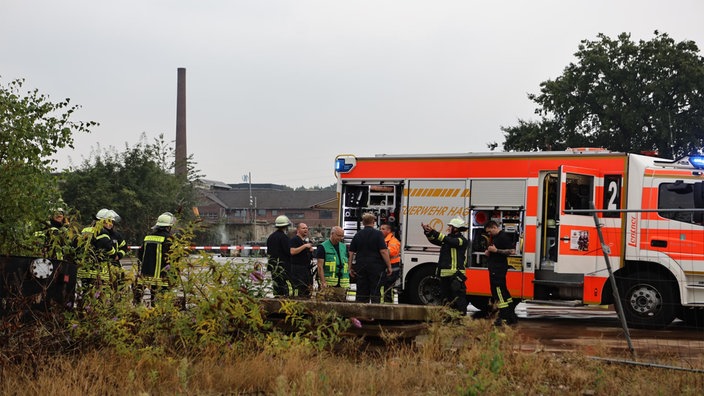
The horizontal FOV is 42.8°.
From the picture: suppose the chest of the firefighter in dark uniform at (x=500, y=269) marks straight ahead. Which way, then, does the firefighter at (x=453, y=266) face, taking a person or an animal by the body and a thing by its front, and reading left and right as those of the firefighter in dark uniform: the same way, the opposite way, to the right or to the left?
the same way

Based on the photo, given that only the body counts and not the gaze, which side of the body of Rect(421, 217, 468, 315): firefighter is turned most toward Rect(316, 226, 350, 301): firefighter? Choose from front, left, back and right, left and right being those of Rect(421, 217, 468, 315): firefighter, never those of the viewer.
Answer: front

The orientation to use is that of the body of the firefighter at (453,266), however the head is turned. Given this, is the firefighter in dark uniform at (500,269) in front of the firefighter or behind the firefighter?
behind

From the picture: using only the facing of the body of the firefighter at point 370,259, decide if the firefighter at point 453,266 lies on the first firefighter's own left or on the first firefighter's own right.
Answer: on the first firefighter's own right

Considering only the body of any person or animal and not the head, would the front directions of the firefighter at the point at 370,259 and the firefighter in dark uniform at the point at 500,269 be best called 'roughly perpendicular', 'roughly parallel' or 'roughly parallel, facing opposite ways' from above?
roughly perpendicular

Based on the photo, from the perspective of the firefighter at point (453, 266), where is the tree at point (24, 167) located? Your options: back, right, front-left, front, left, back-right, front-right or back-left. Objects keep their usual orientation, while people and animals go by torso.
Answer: front-left

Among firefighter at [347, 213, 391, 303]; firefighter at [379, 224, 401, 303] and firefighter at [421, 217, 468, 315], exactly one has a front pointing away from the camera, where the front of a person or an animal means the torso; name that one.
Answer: firefighter at [347, 213, 391, 303]

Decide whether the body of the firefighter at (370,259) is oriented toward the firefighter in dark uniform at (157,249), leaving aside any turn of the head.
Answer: no

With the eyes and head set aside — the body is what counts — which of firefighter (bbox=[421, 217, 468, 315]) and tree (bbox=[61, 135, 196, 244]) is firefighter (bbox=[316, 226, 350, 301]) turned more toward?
the firefighter

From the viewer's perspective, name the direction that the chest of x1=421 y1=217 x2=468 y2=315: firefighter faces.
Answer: to the viewer's left

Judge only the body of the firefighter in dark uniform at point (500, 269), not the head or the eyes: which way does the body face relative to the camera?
to the viewer's left

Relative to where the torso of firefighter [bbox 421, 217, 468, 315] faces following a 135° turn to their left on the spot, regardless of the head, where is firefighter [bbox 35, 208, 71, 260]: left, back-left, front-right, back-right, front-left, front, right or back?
right

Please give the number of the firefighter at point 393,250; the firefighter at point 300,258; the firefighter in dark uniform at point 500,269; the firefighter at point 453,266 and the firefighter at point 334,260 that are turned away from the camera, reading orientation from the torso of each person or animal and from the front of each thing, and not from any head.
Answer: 0

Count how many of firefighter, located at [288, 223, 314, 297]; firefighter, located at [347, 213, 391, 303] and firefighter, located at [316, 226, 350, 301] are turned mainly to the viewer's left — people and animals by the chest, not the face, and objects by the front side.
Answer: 0

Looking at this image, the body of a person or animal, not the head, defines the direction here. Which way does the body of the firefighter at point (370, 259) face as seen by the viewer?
away from the camera

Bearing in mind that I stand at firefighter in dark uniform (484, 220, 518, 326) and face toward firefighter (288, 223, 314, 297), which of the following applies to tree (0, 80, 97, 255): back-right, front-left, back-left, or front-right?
front-left
